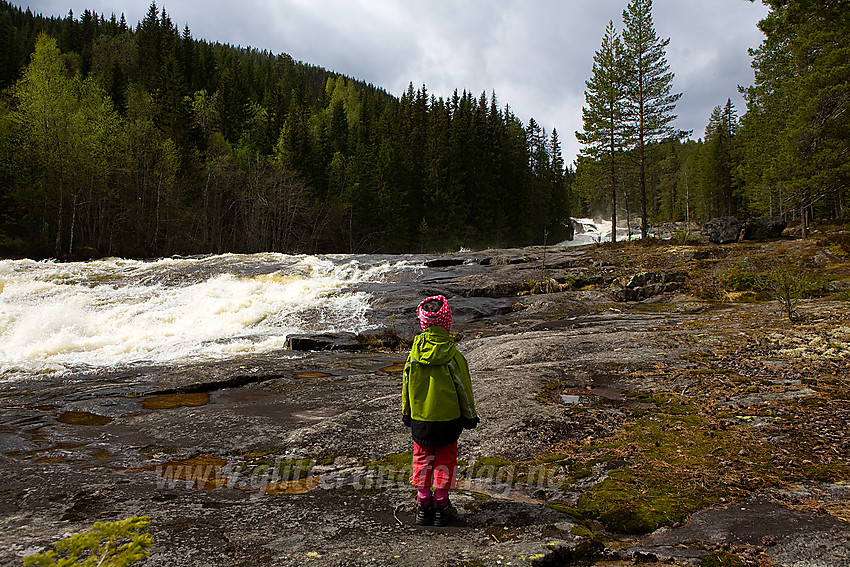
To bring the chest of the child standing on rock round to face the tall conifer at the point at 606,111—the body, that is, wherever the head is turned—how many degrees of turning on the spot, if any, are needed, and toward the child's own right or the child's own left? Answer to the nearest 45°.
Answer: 0° — they already face it

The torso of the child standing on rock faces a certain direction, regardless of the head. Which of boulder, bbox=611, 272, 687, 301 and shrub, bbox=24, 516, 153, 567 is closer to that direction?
the boulder

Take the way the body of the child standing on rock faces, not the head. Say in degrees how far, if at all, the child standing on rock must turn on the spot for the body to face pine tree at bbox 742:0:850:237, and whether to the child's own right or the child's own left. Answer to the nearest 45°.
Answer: approximately 45° to the child's own right

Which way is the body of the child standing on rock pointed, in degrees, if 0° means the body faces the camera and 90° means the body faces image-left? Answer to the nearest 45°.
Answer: approximately 180°

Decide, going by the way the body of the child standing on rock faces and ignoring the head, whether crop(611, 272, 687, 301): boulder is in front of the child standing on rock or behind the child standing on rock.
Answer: in front

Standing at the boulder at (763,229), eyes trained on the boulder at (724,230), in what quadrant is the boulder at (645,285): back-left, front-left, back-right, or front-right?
front-left

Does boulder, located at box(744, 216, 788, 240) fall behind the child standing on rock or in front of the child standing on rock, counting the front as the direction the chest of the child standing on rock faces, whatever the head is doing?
in front

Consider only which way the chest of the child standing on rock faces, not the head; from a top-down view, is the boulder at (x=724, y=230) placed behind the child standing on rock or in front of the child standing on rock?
in front

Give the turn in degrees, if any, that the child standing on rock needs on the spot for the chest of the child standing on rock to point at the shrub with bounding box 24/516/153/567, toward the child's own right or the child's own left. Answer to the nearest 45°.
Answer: approximately 135° to the child's own left

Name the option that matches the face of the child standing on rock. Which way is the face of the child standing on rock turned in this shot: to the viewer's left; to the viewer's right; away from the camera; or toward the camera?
away from the camera
